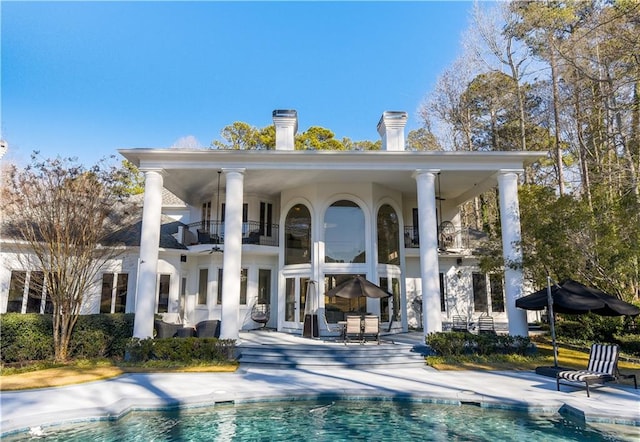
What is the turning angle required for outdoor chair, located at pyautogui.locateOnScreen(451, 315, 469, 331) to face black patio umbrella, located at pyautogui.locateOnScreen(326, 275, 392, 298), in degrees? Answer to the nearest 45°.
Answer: approximately 90° to its right

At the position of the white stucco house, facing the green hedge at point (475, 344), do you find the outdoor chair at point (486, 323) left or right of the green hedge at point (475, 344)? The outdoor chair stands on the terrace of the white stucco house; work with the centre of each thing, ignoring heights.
left

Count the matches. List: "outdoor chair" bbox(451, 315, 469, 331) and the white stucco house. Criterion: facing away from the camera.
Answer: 0

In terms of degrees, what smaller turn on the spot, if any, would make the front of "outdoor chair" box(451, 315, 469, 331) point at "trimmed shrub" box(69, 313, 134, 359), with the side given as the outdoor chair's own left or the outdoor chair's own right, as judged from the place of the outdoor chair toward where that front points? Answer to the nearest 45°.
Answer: approximately 90° to the outdoor chair's own right

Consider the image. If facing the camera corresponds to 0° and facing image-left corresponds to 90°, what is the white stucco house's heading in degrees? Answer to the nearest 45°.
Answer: approximately 0°

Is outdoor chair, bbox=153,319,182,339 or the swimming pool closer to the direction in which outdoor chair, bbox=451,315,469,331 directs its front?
the swimming pool

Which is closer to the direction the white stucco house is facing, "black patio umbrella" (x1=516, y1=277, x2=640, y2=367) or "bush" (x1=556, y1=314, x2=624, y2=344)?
the black patio umbrella

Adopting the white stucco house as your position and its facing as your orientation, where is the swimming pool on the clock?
The swimming pool is roughly at 12 o'clock from the white stucco house.

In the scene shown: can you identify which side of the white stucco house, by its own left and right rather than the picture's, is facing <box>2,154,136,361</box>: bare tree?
right

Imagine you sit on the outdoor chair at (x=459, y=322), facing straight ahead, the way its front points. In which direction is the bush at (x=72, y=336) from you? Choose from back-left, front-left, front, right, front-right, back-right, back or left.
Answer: right

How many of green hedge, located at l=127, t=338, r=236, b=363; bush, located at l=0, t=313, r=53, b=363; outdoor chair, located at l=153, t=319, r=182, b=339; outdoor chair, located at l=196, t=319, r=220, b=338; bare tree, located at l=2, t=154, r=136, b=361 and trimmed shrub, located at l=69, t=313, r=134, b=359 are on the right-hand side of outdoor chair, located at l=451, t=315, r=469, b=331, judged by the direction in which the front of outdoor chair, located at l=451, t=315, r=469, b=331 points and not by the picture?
6

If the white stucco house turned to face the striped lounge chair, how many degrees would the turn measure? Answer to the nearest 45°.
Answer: approximately 45° to its left
